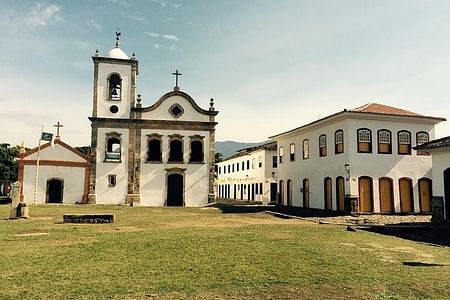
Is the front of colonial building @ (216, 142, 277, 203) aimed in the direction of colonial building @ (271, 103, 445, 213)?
no

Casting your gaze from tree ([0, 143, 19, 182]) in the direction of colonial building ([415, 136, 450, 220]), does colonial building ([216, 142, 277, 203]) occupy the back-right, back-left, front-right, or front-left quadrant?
front-left

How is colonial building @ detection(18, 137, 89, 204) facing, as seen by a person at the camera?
facing the viewer

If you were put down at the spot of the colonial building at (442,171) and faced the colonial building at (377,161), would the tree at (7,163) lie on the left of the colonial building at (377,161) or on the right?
left

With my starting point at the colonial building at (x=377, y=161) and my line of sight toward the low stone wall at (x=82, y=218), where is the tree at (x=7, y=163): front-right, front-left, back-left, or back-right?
front-right

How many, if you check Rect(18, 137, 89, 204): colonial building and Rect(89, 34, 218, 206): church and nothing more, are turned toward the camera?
2

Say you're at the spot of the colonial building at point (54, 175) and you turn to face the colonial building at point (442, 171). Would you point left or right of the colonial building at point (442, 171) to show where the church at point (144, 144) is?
left

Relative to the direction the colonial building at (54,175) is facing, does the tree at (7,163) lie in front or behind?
behind

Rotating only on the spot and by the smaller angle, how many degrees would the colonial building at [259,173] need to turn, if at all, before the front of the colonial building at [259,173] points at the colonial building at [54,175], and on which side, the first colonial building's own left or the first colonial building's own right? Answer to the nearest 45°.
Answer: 0° — it already faces it

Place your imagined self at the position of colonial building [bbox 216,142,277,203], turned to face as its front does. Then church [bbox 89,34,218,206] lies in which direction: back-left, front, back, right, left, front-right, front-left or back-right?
front

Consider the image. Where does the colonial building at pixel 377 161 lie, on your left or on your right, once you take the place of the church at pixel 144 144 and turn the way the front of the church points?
on your left

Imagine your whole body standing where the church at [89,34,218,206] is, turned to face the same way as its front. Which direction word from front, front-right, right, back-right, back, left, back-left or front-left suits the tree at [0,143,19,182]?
back-right

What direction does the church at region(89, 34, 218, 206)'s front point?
toward the camera

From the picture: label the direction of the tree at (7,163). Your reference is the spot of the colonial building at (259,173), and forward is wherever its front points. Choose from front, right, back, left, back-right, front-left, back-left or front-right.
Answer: front-right

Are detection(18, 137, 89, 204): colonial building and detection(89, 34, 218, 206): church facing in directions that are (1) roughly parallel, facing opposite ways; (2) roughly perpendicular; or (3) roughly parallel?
roughly parallel

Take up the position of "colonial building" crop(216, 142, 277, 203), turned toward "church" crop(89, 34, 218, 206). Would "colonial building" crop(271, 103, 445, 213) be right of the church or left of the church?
left

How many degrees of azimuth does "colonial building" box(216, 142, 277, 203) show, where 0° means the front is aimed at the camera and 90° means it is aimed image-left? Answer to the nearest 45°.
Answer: approximately 45°
